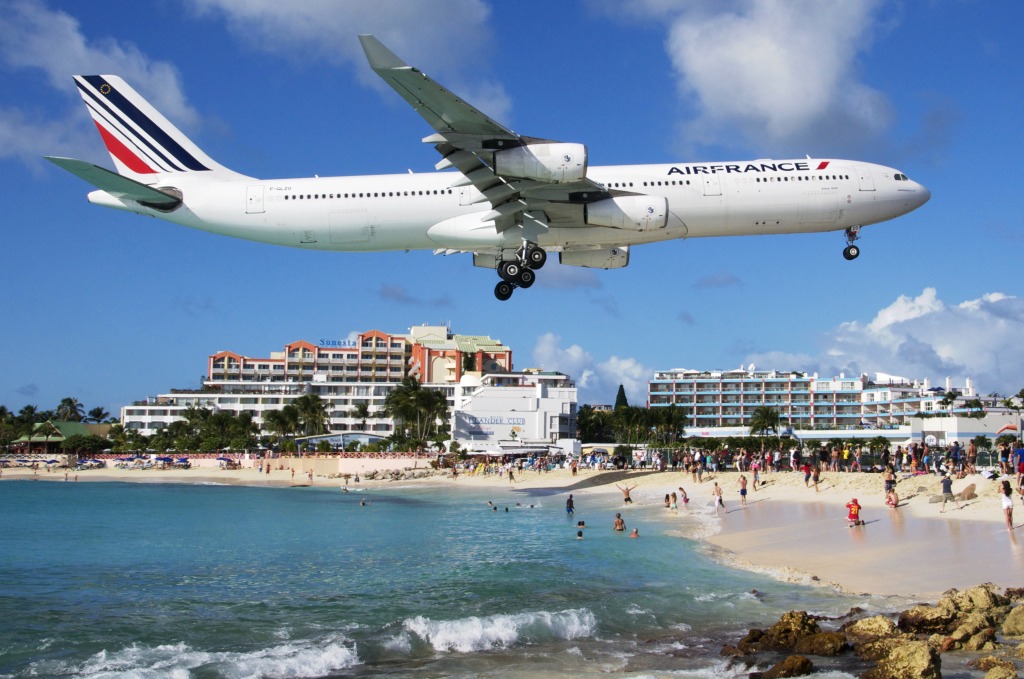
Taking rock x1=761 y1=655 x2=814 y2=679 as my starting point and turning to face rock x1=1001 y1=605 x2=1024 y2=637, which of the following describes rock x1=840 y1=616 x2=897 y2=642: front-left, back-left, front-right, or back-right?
front-left

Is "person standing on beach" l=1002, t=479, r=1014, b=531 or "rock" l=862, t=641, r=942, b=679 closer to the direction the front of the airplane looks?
the person standing on beach

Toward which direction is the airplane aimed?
to the viewer's right

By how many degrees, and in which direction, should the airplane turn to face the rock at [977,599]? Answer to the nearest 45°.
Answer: approximately 45° to its right

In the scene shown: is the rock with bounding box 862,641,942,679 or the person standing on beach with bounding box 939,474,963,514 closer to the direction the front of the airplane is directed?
the person standing on beach

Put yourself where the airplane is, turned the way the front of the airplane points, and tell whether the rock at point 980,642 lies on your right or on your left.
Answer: on your right

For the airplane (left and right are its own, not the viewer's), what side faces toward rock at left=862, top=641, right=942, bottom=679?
right

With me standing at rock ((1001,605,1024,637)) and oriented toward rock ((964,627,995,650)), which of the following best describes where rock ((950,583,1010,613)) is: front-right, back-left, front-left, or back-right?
back-right

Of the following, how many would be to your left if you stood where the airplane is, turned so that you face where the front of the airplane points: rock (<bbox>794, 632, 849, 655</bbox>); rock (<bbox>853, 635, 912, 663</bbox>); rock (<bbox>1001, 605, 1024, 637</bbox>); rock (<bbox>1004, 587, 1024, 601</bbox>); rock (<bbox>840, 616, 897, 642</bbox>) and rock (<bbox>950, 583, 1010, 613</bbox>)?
0

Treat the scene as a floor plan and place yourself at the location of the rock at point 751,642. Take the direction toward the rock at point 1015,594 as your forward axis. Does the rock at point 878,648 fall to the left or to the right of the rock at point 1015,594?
right

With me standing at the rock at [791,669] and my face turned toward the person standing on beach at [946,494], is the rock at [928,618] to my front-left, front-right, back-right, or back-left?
front-right

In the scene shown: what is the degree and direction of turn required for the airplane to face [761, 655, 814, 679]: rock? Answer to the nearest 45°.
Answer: approximately 90° to its right

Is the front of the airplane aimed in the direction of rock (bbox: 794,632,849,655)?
no

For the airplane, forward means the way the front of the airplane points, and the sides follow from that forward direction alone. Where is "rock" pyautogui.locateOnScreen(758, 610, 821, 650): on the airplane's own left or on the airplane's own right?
on the airplane's own right

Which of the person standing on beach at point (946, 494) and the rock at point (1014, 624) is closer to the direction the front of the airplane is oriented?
the person standing on beach

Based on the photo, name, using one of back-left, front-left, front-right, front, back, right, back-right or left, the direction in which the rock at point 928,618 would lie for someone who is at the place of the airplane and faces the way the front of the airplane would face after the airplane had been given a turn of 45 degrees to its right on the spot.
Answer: front

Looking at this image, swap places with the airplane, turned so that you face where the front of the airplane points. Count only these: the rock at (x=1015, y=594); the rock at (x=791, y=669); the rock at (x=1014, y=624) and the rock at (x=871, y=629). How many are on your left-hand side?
0
